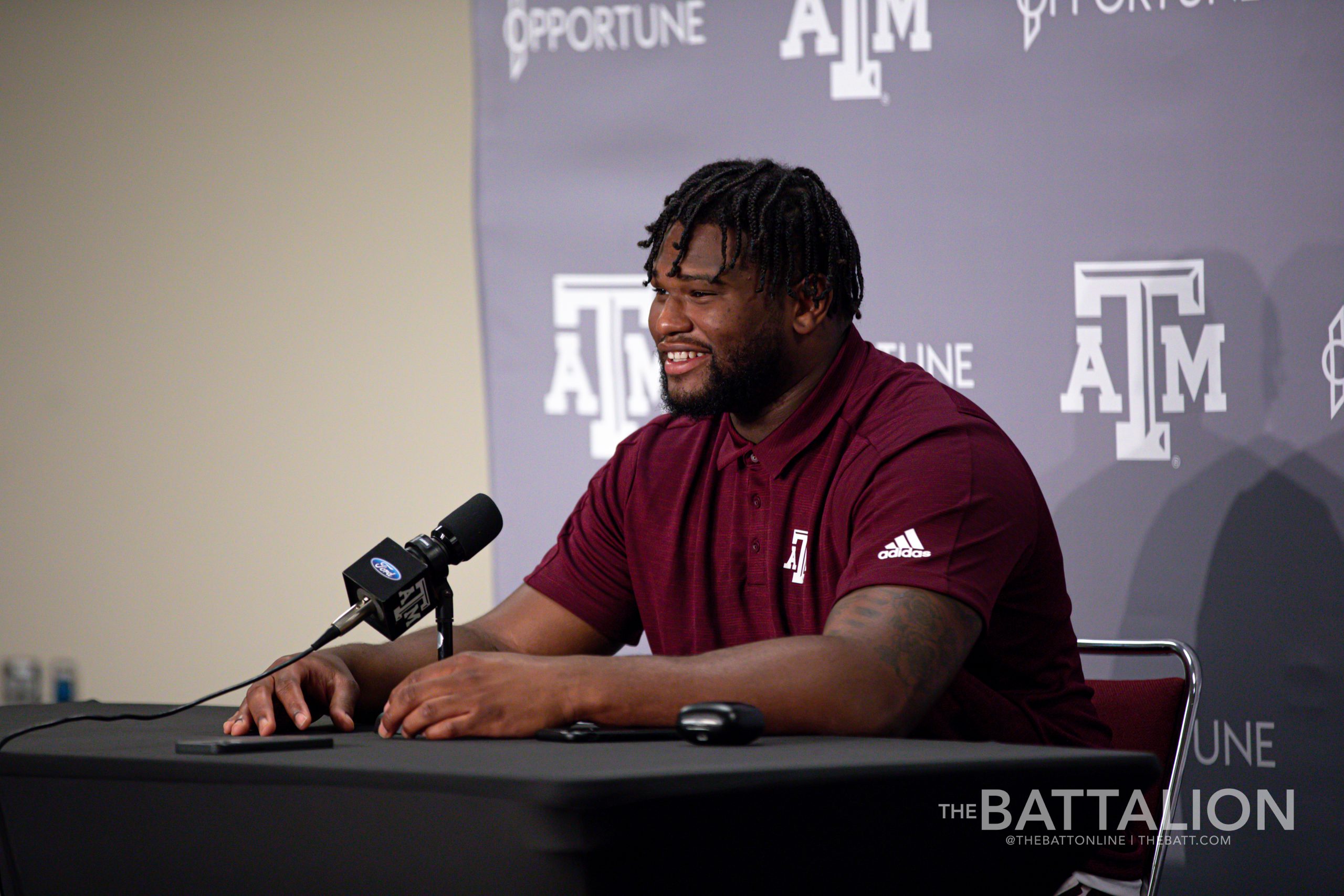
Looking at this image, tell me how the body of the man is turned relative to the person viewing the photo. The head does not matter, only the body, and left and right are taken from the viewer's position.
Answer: facing the viewer and to the left of the viewer

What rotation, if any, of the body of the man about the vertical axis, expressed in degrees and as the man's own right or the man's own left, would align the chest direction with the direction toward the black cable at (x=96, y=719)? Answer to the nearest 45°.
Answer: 0° — they already face it
